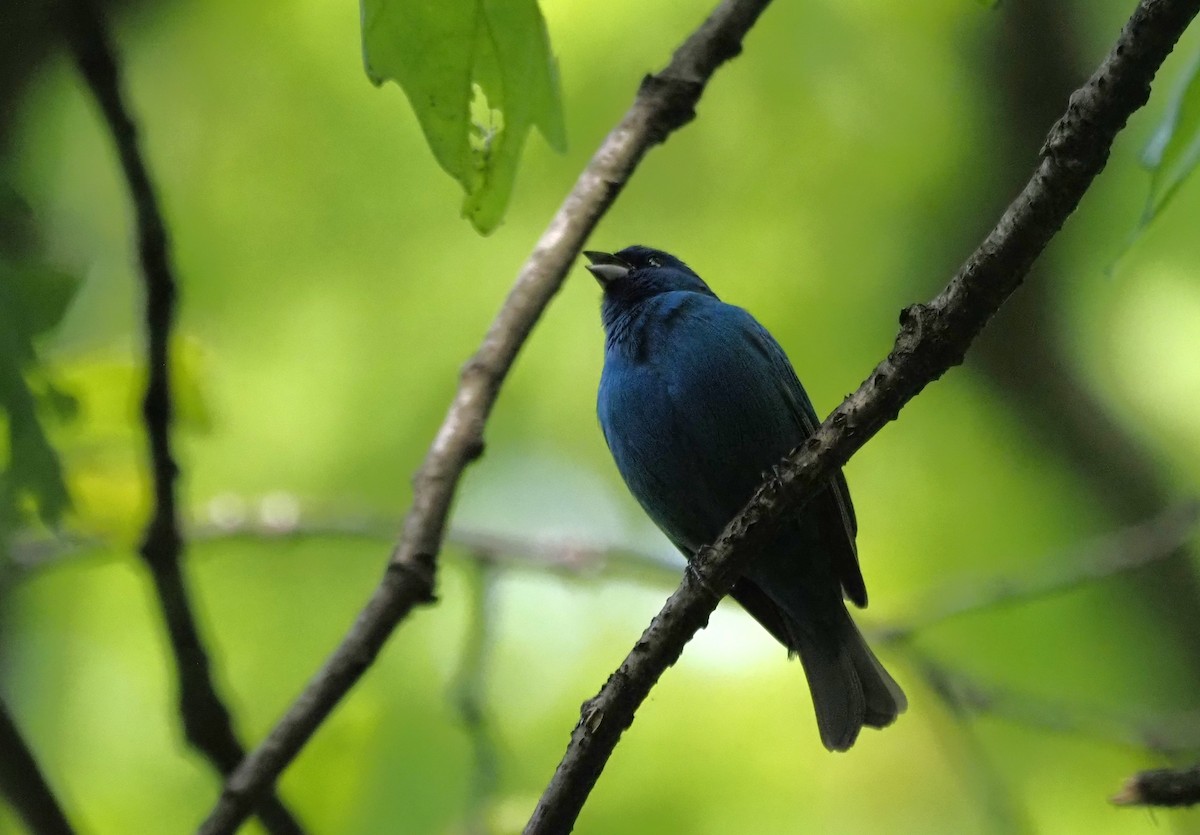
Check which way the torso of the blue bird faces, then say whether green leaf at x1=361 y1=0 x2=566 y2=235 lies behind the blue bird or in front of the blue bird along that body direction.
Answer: in front

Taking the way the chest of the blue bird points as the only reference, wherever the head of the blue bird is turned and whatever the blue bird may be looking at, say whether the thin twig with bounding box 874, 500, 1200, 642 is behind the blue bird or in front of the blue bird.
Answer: behind

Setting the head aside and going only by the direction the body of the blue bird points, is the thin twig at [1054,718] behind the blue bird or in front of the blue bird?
behind

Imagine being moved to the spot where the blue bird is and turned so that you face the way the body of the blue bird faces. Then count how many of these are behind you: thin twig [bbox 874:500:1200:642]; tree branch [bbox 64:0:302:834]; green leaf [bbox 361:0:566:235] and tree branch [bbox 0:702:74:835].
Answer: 1

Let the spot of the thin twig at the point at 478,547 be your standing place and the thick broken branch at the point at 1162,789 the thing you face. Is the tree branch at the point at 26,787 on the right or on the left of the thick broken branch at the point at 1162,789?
right

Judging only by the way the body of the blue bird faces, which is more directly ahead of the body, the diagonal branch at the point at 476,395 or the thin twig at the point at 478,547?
the diagonal branch

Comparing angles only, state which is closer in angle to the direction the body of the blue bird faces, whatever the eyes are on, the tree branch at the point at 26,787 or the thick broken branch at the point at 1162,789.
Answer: the tree branch

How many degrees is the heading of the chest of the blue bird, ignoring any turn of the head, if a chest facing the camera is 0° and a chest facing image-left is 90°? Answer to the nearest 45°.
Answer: approximately 45°
